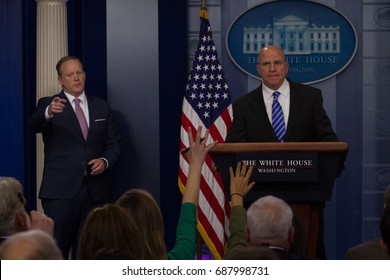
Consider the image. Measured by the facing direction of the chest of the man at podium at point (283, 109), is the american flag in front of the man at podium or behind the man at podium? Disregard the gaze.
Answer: behind

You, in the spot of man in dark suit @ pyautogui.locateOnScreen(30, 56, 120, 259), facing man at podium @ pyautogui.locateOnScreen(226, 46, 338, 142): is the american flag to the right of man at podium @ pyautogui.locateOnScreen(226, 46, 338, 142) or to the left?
left

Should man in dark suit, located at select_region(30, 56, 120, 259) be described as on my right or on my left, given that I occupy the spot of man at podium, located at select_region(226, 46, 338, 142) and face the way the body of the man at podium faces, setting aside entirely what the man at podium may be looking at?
on my right

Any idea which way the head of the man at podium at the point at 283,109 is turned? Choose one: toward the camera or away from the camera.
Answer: toward the camera

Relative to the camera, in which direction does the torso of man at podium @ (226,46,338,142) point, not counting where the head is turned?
toward the camera
